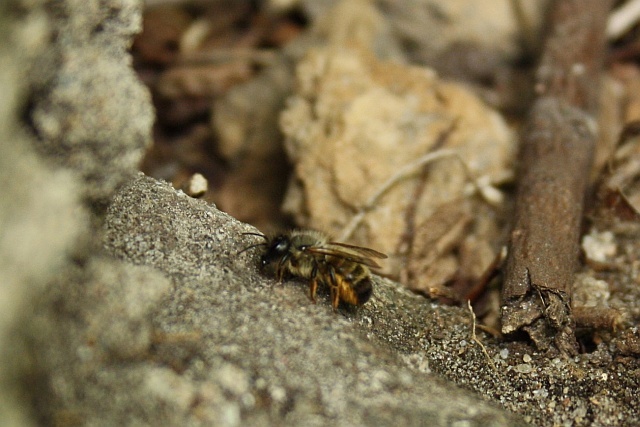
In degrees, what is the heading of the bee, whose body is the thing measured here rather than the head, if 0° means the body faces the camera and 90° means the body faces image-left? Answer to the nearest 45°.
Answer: approximately 90°

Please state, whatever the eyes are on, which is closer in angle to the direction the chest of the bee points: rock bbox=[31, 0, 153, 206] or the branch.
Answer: the rock
